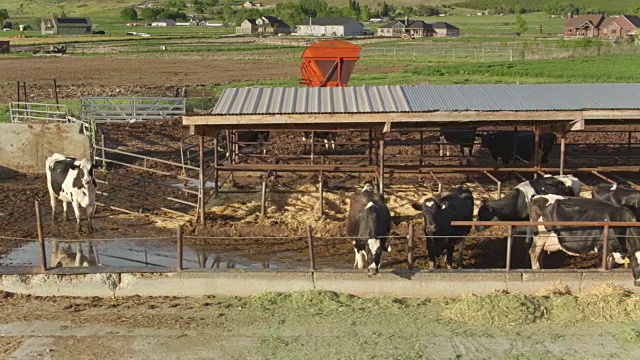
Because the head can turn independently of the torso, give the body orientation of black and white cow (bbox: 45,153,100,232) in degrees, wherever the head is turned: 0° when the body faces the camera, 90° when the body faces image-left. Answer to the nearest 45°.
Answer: approximately 315°

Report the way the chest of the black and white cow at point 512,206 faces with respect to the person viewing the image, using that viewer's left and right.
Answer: facing to the left of the viewer

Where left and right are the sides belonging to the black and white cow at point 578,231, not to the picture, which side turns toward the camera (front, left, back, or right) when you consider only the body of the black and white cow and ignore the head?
right

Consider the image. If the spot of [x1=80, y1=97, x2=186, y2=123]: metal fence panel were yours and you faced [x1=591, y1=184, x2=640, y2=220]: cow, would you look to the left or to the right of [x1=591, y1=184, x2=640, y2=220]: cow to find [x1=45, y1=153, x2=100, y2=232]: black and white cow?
right

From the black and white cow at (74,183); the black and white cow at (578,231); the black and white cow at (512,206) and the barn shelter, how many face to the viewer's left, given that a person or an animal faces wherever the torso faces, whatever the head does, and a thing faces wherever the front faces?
1

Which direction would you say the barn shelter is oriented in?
toward the camera

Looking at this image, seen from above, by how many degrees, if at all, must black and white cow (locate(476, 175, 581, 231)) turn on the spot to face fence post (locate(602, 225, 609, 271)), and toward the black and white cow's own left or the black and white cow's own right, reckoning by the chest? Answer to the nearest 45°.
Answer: approximately 135° to the black and white cow's own left

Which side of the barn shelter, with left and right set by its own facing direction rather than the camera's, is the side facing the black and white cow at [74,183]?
right

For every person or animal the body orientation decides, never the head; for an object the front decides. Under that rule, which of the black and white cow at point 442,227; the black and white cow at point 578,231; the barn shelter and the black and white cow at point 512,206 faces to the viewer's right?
the black and white cow at point 578,231

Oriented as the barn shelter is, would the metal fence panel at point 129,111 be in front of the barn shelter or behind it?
behind

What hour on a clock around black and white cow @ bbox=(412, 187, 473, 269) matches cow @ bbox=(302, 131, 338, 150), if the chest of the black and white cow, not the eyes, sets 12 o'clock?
The cow is roughly at 4 o'clock from the black and white cow.

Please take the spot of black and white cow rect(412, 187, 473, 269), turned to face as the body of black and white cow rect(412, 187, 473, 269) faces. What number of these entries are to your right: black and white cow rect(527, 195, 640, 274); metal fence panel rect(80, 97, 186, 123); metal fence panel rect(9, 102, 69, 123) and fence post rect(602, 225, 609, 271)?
2
